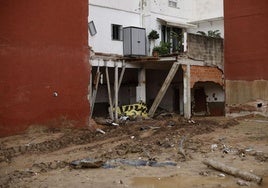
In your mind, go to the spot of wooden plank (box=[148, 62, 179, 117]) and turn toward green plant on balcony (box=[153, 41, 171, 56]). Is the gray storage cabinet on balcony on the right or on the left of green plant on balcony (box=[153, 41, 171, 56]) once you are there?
left

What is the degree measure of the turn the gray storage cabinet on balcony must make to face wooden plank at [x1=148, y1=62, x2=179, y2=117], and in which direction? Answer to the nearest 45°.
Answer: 0° — it already faces it

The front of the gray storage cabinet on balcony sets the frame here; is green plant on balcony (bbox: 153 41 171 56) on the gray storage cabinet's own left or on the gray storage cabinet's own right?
on the gray storage cabinet's own left

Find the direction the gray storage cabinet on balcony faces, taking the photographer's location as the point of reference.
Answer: facing the viewer and to the right of the viewer

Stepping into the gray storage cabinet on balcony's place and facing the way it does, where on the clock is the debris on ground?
The debris on ground is roughly at 1 o'clock from the gray storage cabinet on balcony.

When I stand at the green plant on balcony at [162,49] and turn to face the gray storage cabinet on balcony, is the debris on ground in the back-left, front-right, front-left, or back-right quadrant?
front-left

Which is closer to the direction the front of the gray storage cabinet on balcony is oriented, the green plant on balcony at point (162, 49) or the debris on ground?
the debris on ground
